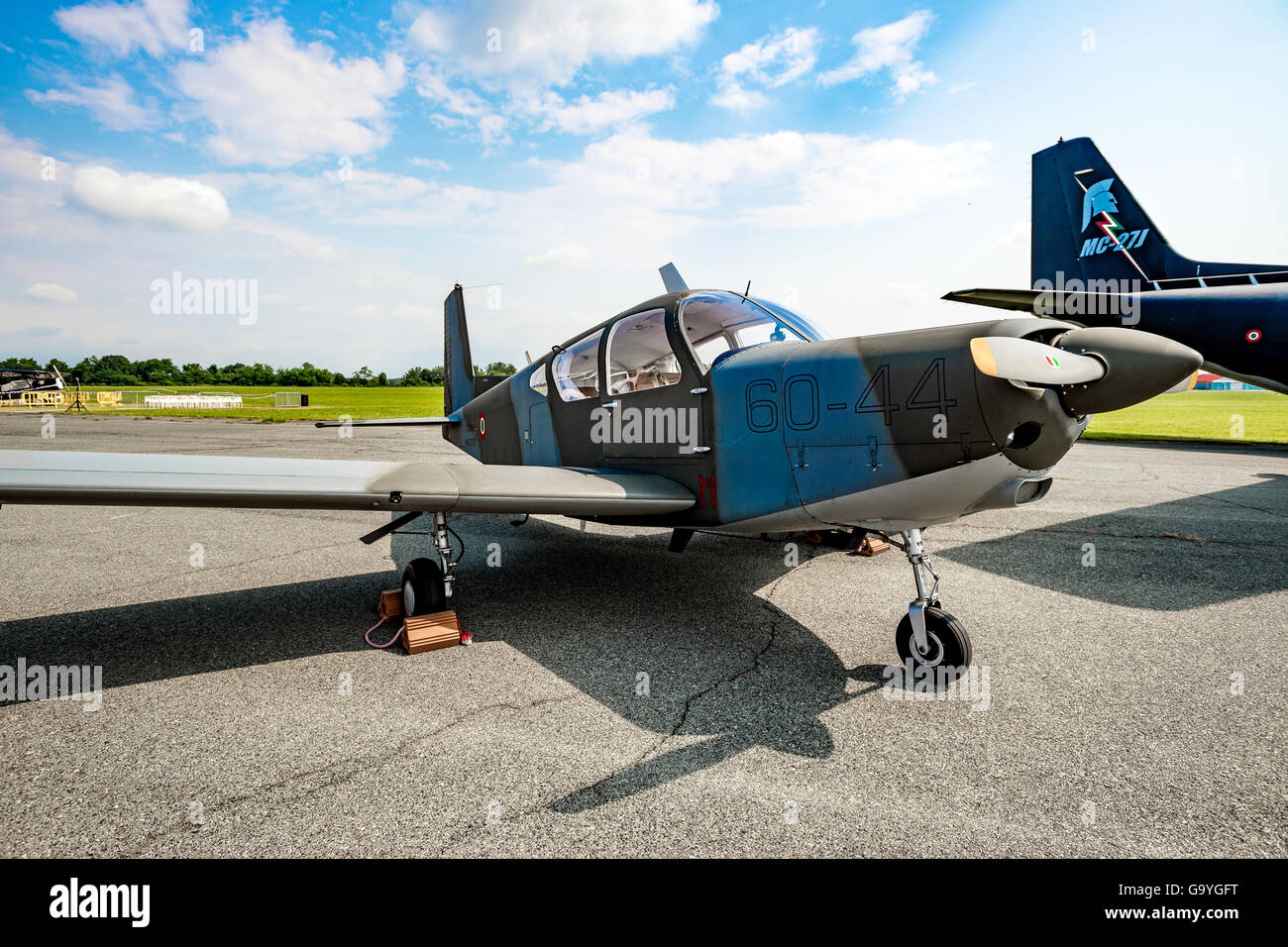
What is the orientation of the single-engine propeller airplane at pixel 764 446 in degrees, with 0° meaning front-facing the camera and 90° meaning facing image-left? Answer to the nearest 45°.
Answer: approximately 315°
